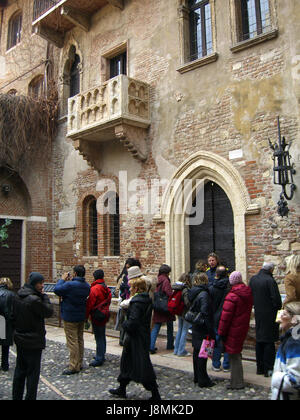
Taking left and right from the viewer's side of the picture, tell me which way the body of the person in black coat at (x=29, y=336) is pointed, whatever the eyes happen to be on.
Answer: facing away from the viewer and to the right of the viewer

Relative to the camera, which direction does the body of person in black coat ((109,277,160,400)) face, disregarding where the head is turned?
to the viewer's left

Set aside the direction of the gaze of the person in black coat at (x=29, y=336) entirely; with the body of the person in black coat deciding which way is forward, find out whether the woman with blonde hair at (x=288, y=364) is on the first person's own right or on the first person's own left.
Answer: on the first person's own right

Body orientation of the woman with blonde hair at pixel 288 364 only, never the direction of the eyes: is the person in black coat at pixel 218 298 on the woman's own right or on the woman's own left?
on the woman's own right

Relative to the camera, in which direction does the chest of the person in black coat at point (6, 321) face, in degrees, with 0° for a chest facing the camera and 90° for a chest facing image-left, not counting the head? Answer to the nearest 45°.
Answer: approximately 180°

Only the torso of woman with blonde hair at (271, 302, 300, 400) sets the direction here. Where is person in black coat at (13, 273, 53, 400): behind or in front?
in front

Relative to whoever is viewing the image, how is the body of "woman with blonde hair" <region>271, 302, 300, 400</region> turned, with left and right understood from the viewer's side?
facing to the left of the viewer
